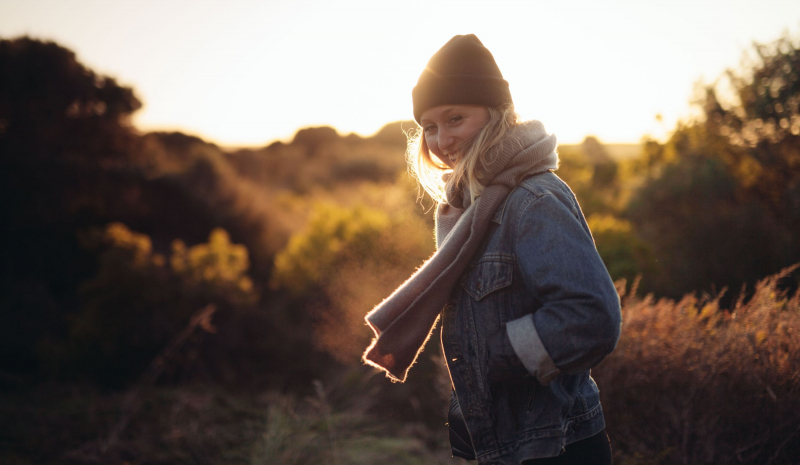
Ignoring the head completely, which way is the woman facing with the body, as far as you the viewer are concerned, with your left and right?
facing the viewer and to the left of the viewer

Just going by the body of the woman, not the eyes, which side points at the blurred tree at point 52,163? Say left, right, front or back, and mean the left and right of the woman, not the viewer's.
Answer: right

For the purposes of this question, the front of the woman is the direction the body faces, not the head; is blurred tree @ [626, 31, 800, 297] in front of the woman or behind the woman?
behind
